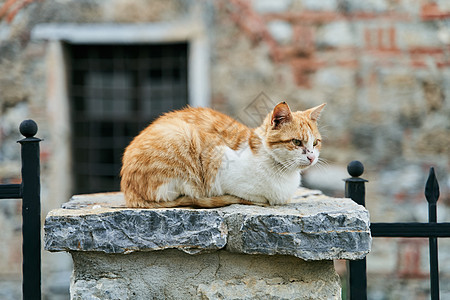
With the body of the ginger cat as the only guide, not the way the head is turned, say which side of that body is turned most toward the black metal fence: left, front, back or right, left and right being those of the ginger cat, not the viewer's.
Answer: front

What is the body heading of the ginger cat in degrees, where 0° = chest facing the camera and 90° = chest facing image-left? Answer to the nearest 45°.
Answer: approximately 270°
